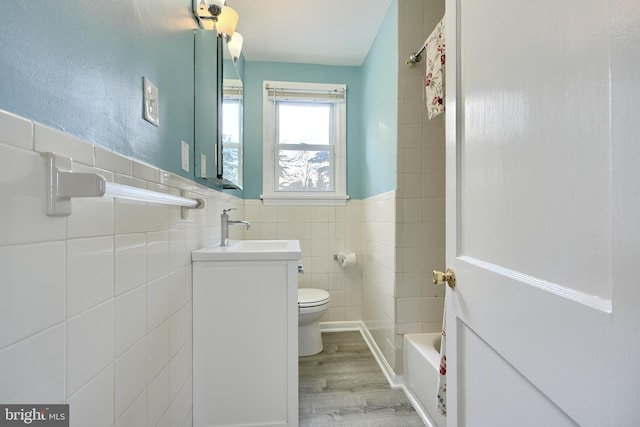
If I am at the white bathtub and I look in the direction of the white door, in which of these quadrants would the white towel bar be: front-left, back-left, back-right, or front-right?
front-right

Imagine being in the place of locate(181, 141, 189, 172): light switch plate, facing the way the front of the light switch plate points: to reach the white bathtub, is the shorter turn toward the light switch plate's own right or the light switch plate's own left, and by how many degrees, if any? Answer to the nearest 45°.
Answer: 0° — it already faces it

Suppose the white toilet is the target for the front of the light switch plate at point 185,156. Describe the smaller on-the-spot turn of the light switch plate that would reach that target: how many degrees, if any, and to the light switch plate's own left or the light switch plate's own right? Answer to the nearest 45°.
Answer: approximately 45° to the light switch plate's own left

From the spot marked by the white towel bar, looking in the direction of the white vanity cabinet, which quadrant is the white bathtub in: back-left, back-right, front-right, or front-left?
front-right

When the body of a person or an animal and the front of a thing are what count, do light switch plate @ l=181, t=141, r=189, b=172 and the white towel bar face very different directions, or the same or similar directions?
same or similar directions

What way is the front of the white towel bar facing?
to the viewer's right

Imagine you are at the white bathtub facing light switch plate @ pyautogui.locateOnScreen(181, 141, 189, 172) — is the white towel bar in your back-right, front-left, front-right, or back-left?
front-left

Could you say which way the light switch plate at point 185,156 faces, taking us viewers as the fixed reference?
facing to the right of the viewer

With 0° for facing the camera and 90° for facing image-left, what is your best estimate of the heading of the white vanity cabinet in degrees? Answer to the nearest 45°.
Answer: approximately 270°

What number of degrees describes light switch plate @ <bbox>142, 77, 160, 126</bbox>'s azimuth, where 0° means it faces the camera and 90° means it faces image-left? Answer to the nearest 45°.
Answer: approximately 315°
